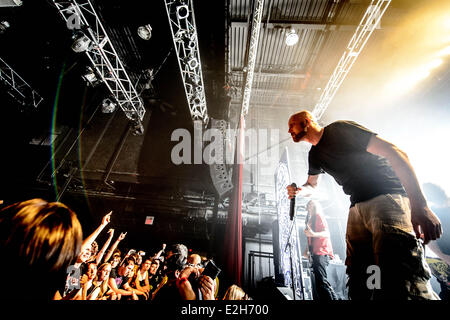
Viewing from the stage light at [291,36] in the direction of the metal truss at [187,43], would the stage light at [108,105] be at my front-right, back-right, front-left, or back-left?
front-right

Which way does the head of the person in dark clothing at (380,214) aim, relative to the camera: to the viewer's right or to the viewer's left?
to the viewer's left

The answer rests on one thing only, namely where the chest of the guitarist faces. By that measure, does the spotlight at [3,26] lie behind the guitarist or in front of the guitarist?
in front

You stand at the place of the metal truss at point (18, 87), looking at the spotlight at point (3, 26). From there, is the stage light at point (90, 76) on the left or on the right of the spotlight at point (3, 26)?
left
